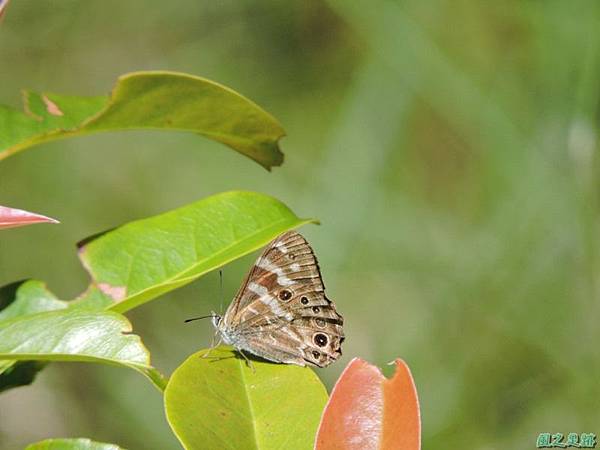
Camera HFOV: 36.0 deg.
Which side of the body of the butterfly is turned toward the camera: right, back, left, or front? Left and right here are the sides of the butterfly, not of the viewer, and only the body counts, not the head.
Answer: left
